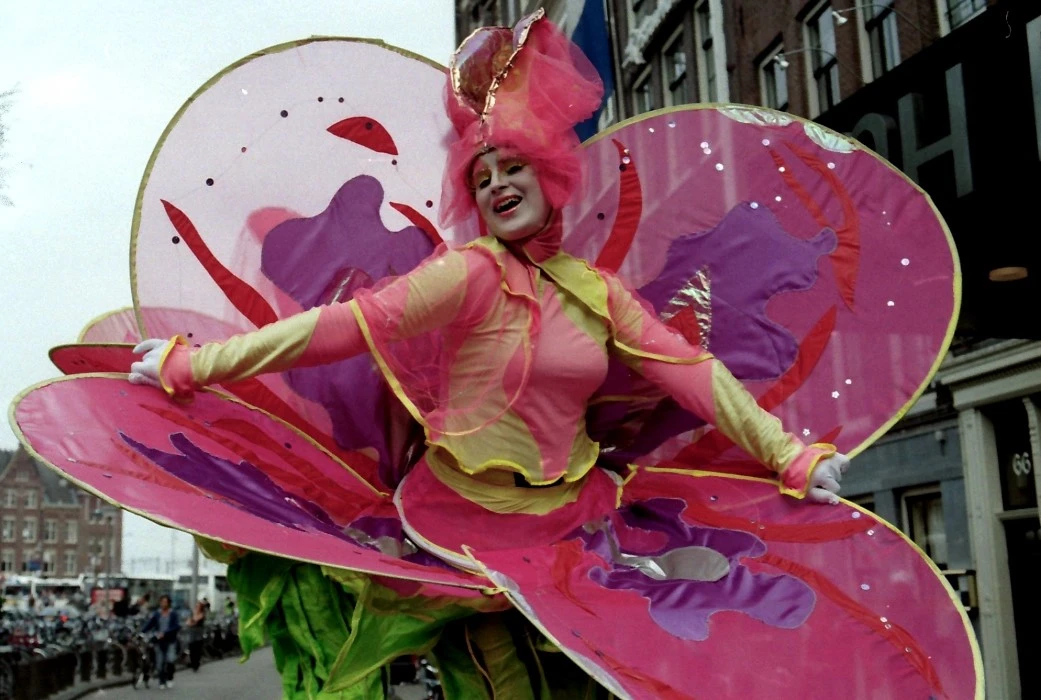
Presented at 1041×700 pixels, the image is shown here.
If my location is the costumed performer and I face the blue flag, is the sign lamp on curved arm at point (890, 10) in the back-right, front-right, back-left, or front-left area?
front-right

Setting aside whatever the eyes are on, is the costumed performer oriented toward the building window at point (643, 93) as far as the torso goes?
no

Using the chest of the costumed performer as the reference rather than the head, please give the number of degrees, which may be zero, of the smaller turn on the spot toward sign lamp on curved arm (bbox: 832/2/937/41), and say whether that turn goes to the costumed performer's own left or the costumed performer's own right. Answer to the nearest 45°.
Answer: approximately 135° to the costumed performer's own left

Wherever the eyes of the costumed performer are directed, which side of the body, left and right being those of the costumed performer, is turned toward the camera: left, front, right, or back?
front

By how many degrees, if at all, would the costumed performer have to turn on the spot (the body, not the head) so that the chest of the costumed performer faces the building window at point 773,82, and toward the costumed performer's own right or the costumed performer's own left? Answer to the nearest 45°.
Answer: approximately 180°

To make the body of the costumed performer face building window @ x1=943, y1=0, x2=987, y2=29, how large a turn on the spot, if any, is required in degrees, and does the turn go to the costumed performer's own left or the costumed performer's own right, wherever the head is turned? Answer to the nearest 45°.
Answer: approximately 135° to the costumed performer's own left

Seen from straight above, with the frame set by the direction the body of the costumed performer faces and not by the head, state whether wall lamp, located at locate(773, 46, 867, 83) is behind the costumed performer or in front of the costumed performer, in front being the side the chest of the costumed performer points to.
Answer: behind
